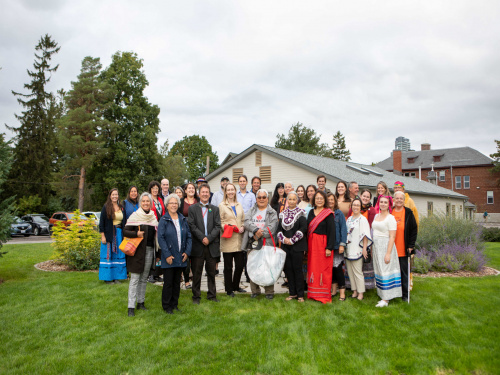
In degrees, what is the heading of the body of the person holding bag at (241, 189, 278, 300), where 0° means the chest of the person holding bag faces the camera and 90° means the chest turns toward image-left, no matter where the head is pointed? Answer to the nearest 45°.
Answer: approximately 0°

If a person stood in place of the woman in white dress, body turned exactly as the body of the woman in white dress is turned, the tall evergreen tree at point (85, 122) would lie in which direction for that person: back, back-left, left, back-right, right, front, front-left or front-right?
right

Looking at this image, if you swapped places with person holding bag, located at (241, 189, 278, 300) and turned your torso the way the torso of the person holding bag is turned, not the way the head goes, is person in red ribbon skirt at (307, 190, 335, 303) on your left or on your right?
on your left

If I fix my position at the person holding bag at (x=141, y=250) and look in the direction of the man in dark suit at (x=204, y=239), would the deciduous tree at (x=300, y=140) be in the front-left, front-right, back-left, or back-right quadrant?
front-left

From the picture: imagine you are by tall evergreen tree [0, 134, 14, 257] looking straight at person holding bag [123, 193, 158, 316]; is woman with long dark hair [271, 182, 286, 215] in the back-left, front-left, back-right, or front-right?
front-left

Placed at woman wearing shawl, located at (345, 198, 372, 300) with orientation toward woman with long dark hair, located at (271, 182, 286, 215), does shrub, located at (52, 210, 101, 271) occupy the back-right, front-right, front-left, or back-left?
front-left

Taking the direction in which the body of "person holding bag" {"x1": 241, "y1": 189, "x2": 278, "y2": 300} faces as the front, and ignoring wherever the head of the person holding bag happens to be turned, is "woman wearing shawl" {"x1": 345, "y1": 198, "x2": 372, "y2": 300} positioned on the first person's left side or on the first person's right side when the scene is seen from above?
on the first person's left side

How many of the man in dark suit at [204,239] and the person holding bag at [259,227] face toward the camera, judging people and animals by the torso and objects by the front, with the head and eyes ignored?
2

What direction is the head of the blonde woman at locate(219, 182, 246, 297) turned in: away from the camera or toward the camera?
toward the camera

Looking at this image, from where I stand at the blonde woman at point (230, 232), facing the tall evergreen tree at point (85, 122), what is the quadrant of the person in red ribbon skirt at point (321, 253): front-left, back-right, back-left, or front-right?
back-right

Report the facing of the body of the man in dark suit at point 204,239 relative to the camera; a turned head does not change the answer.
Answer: toward the camera

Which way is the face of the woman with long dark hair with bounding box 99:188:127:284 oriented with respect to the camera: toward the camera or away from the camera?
toward the camera

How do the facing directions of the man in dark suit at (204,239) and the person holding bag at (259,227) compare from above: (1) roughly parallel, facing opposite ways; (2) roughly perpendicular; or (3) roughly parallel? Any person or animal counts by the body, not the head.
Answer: roughly parallel
